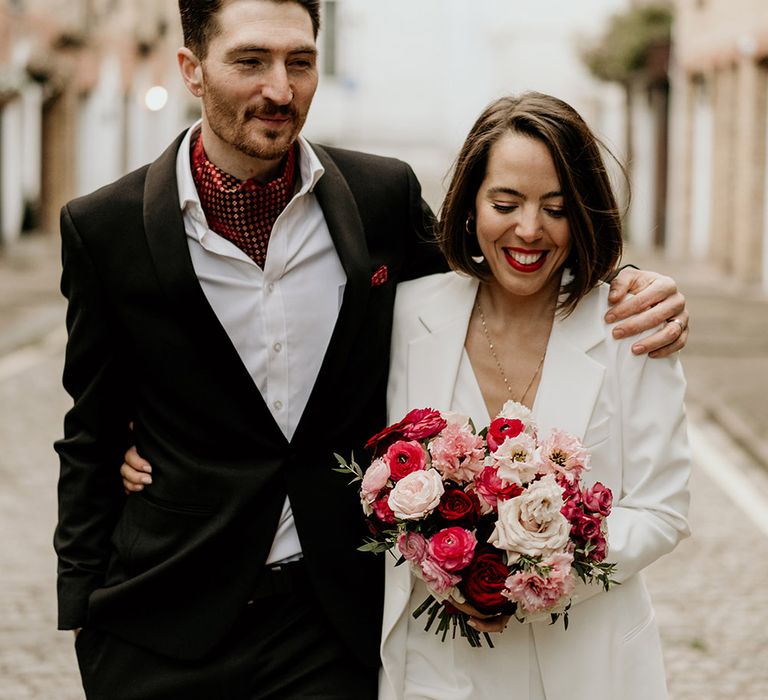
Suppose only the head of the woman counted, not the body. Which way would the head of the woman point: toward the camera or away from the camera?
toward the camera

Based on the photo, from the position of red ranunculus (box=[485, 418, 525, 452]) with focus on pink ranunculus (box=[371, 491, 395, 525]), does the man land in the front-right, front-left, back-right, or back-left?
front-right

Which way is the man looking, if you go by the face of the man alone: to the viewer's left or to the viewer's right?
to the viewer's right

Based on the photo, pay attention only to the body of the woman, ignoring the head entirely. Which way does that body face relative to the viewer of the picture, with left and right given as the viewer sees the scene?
facing the viewer
